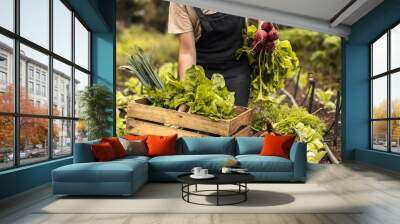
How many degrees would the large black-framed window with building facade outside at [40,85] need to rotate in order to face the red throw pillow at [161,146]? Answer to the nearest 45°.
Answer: approximately 45° to its left

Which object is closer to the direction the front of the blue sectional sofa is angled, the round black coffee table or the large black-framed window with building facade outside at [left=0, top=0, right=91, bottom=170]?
the round black coffee table

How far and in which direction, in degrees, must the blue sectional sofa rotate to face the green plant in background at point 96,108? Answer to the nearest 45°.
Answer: approximately 135° to its right

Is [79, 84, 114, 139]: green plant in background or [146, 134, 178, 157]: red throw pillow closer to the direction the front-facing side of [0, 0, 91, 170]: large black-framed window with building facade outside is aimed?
the red throw pillow

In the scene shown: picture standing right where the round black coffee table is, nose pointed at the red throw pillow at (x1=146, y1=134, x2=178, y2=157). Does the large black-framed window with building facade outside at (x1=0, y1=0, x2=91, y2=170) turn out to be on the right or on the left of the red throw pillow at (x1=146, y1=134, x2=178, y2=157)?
left

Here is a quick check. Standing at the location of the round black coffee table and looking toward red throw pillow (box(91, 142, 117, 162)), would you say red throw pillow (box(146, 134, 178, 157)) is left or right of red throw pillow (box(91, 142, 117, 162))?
right

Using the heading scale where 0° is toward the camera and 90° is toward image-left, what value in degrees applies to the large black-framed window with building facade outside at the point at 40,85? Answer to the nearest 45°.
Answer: approximately 315°
